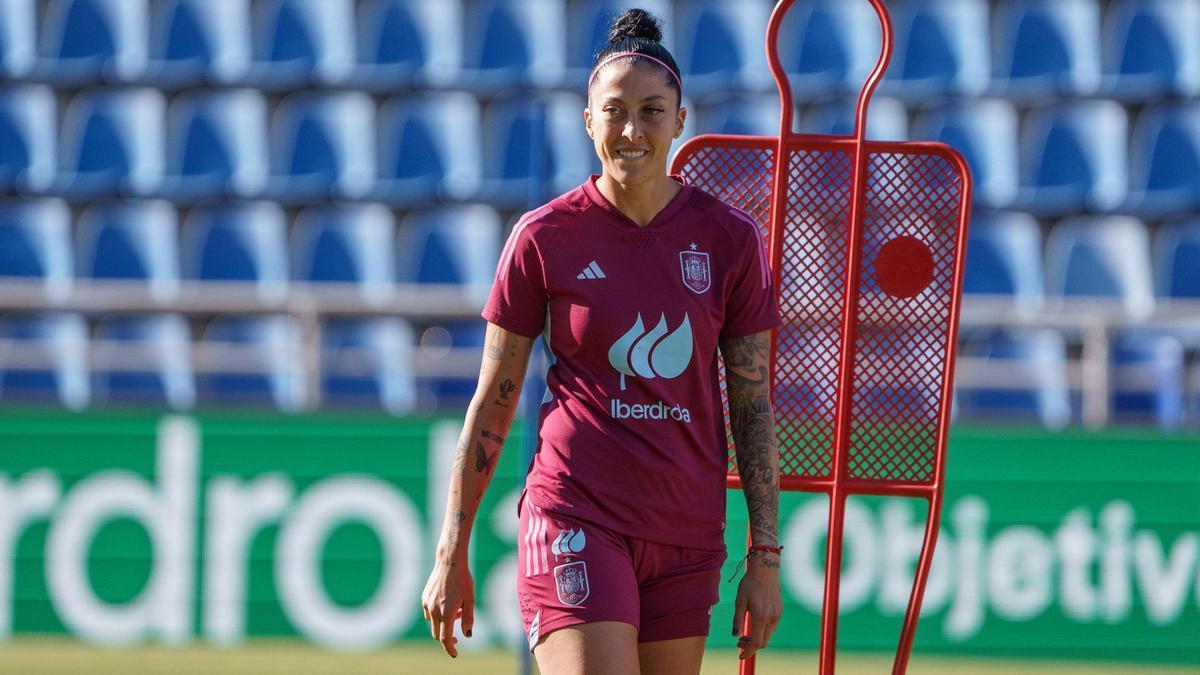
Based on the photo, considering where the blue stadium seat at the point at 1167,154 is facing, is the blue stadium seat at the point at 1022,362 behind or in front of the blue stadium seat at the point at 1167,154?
in front

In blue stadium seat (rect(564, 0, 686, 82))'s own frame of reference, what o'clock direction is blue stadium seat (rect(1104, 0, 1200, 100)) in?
blue stadium seat (rect(1104, 0, 1200, 100)) is roughly at 9 o'clock from blue stadium seat (rect(564, 0, 686, 82)).

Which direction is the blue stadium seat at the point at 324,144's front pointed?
toward the camera

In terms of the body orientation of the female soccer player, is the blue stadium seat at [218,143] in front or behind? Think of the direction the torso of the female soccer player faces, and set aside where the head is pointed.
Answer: behind

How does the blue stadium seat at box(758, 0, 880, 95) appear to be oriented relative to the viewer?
toward the camera

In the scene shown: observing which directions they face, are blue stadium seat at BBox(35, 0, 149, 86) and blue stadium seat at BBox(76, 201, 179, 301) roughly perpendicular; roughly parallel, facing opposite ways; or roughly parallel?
roughly parallel

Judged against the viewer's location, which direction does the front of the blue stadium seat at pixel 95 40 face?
facing the viewer

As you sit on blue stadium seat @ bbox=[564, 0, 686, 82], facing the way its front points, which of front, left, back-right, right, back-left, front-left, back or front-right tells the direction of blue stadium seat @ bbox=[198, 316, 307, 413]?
front-right

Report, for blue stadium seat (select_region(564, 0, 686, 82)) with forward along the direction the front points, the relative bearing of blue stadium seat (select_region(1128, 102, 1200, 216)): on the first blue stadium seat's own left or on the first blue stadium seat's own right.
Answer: on the first blue stadium seat's own left

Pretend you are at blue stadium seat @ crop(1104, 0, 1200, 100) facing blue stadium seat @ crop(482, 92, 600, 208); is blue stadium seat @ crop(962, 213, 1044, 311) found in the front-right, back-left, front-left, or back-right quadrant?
front-left

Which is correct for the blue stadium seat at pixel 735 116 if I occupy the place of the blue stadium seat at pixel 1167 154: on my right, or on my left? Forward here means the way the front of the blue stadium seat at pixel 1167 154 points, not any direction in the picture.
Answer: on my right

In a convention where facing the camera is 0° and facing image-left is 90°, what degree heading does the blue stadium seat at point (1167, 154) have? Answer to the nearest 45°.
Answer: approximately 0°

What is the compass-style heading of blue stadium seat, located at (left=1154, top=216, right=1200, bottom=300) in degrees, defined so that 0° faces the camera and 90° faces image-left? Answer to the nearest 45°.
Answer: approximately 0°

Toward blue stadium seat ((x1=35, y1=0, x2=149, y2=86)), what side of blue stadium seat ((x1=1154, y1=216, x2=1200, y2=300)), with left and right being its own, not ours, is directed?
right
